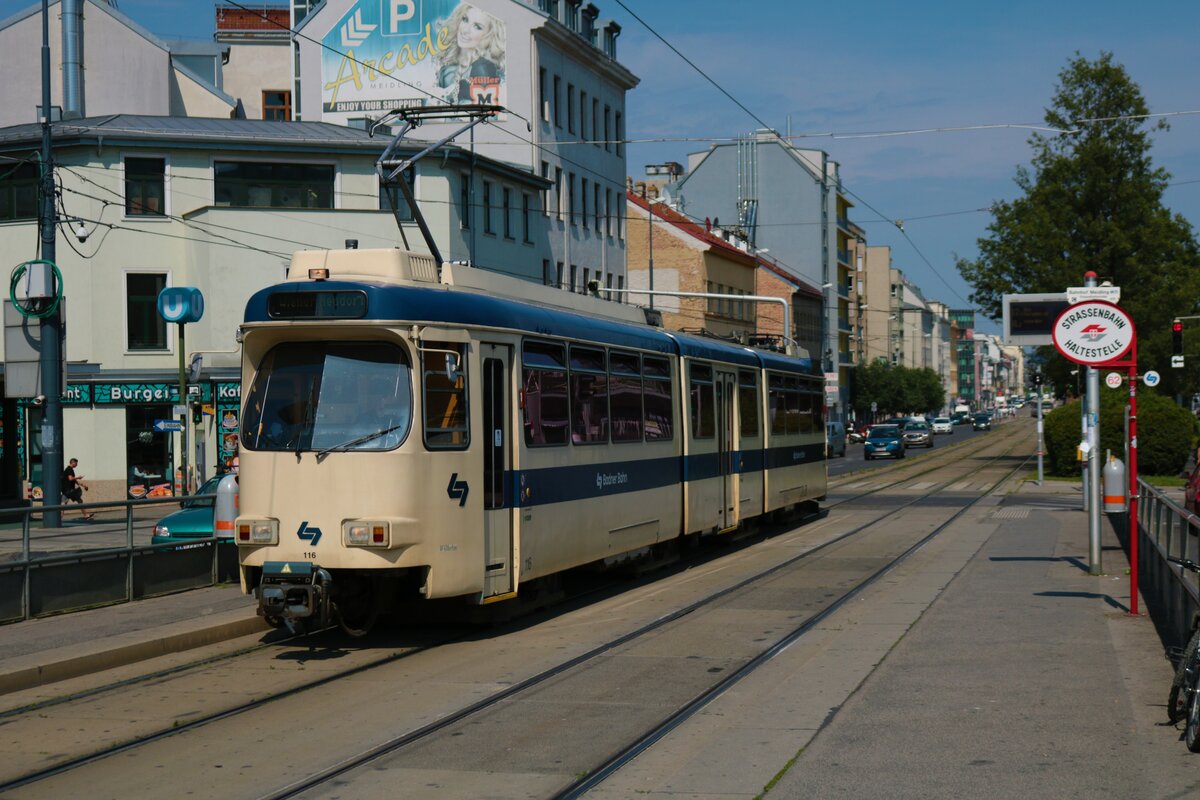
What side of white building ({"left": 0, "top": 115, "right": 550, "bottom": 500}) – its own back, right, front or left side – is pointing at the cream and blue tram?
front

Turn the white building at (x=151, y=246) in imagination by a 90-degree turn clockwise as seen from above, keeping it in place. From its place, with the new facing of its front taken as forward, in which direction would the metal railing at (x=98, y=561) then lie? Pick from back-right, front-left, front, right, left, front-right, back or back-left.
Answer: left

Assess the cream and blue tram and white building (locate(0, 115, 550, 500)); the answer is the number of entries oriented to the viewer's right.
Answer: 0

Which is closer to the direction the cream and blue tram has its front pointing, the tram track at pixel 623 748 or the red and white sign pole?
the tram track

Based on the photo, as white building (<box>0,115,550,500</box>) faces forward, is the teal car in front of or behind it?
in front

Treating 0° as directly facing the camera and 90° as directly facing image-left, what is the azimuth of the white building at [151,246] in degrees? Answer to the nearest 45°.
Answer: approximately 0°

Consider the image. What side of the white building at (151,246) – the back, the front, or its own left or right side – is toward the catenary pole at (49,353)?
front

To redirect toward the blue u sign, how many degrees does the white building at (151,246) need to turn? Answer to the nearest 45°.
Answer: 0° — it already faces it

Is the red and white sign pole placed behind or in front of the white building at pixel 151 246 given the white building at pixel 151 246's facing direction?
in front

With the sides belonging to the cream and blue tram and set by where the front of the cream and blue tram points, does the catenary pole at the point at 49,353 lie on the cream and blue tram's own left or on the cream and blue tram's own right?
on the cream and blue tram's own right

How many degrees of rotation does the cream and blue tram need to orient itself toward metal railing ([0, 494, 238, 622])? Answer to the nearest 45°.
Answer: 0° — it already faces it

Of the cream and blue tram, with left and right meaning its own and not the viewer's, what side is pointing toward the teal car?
right

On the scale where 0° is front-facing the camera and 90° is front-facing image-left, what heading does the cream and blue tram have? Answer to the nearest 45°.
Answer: approximately 45°

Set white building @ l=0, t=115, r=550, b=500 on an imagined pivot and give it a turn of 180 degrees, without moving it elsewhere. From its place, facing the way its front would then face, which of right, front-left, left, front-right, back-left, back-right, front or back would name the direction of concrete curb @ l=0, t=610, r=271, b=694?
back

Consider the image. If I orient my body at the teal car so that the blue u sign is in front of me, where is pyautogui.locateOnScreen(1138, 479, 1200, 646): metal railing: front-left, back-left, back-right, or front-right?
back-right

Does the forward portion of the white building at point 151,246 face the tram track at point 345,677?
yes

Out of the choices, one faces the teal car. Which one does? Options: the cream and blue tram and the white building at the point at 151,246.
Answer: the white building
